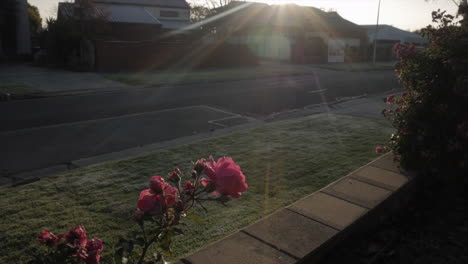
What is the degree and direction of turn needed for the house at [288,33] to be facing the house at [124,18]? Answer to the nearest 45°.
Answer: approximately 45° to its right

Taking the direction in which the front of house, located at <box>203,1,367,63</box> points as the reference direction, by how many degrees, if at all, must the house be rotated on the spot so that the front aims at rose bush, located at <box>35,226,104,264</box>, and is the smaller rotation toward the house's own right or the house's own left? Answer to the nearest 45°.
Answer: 0° — it already faces it

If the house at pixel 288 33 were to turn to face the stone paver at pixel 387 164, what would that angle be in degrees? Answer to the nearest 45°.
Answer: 0° — it already faces it

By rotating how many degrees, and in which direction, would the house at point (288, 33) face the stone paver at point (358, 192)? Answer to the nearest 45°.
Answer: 0° — it already faces it

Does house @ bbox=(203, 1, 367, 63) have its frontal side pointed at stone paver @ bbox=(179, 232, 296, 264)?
yes

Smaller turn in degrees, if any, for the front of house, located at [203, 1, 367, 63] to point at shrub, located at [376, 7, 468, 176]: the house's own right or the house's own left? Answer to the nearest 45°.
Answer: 0° — it already faces it

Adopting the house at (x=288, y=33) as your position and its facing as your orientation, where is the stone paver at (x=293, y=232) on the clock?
The stone paver is roughly at 12 o'clock from the house.

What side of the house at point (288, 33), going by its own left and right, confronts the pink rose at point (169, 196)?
front

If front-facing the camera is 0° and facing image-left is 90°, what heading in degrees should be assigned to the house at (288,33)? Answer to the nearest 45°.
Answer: approximately 0°

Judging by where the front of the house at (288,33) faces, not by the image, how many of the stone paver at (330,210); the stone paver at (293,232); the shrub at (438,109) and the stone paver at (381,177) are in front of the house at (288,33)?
4

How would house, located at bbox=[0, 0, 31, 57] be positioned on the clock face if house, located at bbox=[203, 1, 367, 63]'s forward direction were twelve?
house, located at bbox=[0, 0, 31, 57] is roughly at 2 o'clock from house, located at bbox=[203, 1, 367, 63].

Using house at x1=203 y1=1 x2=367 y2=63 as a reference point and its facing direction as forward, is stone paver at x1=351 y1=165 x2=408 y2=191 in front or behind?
in front
